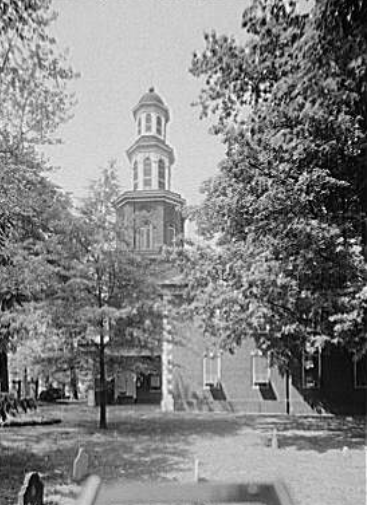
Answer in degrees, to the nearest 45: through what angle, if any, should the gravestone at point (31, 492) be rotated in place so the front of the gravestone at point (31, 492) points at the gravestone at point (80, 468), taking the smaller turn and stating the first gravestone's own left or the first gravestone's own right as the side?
approximately 135° to the first gravestone's own left

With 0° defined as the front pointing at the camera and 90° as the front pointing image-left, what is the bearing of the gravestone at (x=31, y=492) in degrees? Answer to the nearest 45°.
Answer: approximately 315°

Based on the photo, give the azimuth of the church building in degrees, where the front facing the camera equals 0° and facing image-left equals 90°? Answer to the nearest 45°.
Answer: approximately 45°

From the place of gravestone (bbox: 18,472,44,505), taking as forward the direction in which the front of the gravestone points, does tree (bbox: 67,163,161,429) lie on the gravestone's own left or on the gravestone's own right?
on the gravestone's own left
